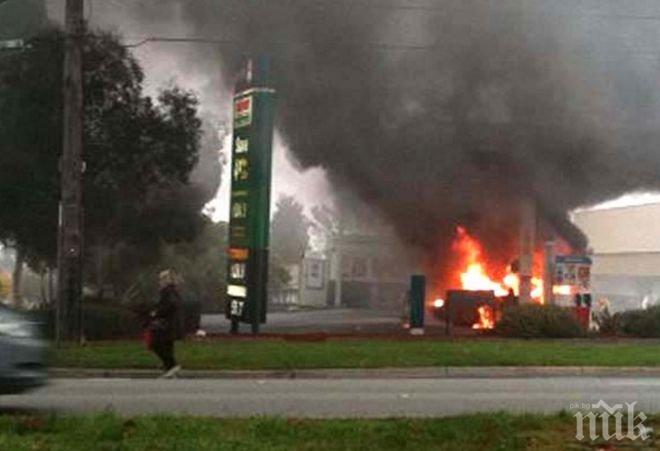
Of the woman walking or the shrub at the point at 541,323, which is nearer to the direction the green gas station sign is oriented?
the woman walking

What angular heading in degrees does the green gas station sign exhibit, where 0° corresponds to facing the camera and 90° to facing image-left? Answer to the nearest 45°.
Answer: approximately 45°

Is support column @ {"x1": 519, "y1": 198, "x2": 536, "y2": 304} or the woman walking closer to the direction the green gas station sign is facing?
the woman walking

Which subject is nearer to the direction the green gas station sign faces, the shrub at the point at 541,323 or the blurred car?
the blurred car

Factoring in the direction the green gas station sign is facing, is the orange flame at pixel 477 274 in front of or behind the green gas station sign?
behind

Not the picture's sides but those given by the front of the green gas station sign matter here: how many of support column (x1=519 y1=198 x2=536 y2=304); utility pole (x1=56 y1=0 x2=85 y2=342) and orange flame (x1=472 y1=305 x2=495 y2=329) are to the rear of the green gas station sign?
2

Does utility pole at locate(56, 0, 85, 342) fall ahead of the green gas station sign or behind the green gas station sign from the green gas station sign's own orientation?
ahead

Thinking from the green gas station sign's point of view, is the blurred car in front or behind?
in front

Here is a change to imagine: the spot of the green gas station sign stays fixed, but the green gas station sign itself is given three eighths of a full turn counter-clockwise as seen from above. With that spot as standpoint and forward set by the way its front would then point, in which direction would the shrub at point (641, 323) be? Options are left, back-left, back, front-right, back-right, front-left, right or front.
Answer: front
